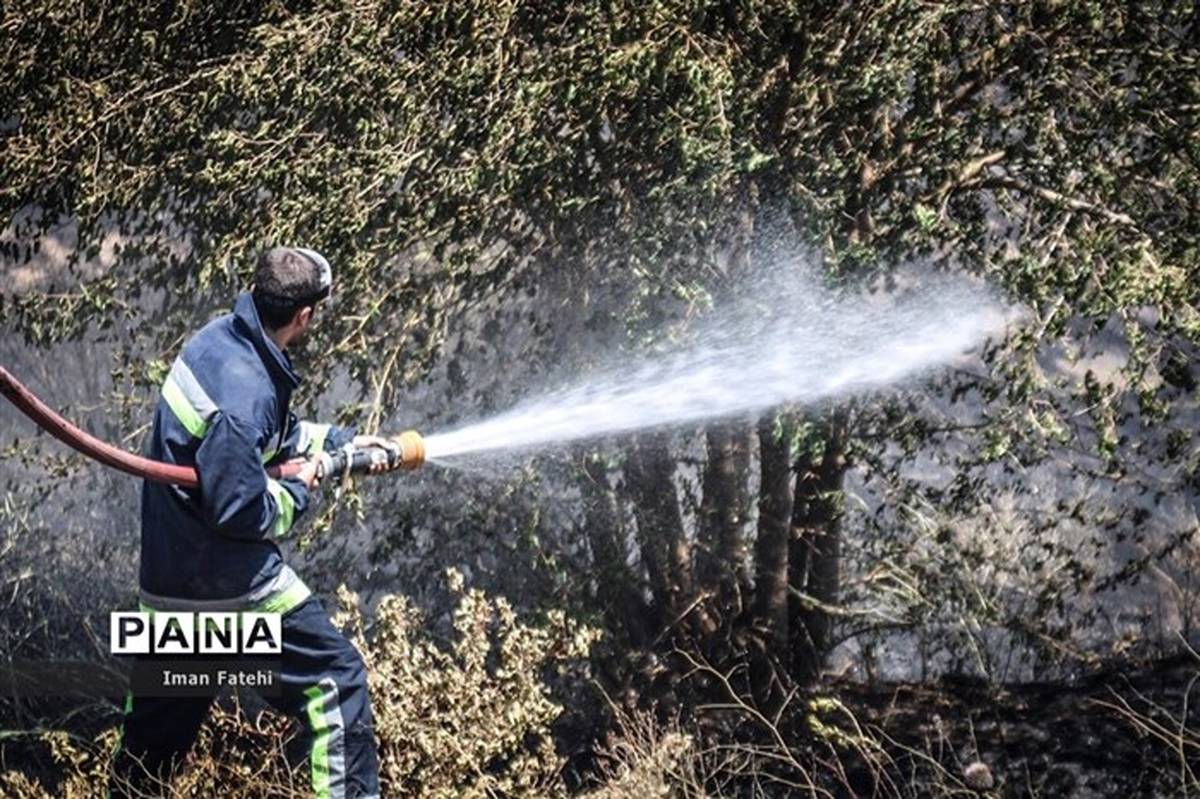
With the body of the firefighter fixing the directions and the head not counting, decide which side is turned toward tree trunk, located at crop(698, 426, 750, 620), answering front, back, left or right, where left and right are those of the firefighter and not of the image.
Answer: front

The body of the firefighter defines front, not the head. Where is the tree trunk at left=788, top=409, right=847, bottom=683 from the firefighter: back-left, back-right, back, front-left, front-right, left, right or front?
front

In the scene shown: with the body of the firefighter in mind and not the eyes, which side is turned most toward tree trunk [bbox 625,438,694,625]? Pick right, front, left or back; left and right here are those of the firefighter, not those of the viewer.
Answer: front

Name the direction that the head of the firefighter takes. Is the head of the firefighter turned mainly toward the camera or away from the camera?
away from the camera

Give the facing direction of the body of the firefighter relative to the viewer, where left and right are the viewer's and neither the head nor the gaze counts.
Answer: facing away from the viewer and to the right of the viewer

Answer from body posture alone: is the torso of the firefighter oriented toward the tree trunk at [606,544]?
yes

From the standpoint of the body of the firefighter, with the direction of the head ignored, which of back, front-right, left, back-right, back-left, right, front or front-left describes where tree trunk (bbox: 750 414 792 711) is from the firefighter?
front
